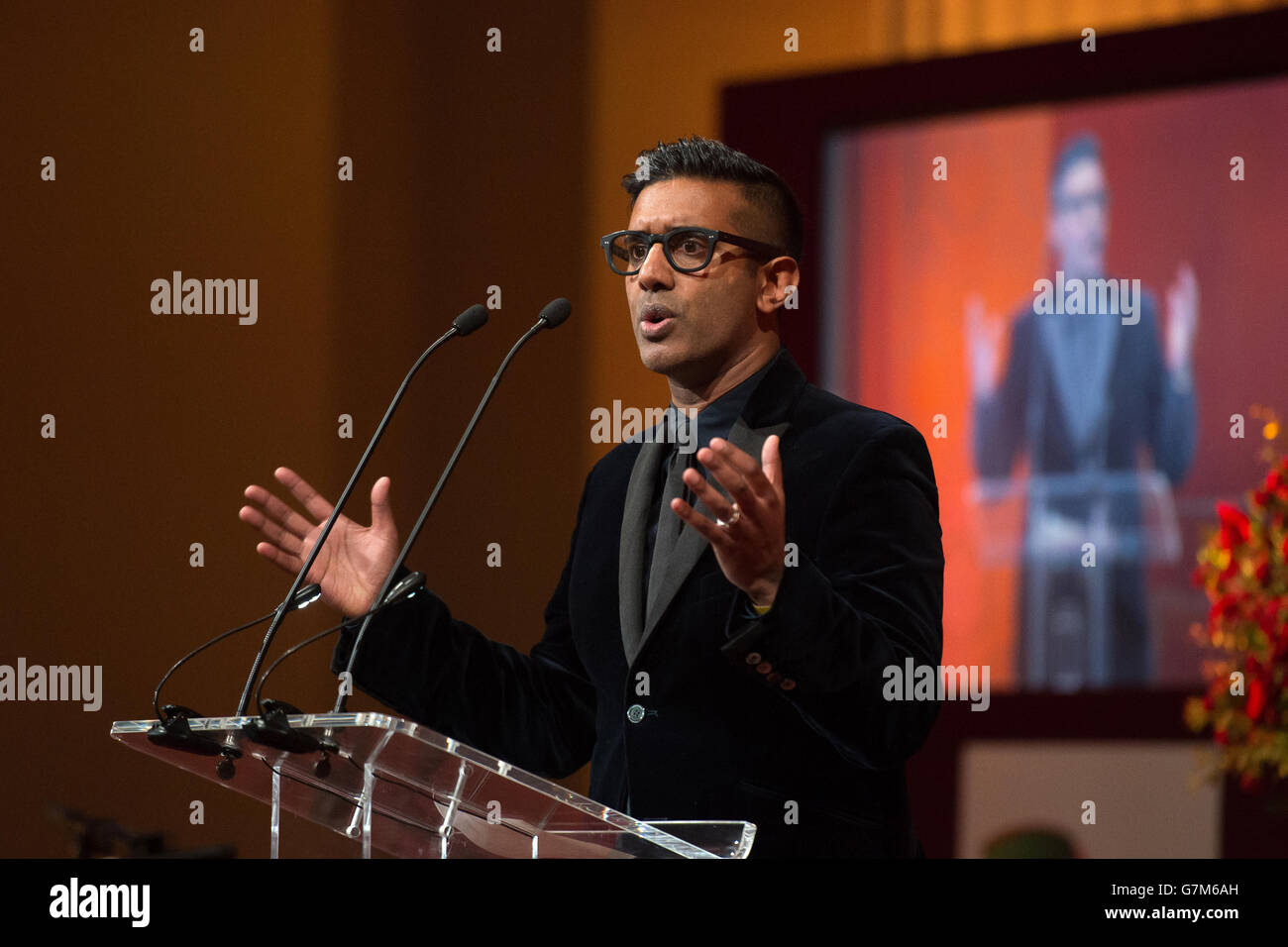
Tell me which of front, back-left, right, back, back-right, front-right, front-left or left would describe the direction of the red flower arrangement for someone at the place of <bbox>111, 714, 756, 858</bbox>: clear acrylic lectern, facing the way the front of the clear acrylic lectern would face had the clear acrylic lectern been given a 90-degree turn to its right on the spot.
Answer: right

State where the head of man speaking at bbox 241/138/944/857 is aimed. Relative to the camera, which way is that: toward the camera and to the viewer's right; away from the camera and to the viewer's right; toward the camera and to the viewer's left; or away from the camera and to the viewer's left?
toward the camera and to the viewer's left

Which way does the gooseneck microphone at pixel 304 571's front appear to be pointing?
to the viewer's right

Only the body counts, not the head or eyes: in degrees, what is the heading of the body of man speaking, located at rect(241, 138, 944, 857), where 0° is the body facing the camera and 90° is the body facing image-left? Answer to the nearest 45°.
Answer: approximately 45°

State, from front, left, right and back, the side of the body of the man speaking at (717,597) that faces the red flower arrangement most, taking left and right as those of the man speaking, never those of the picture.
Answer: back
